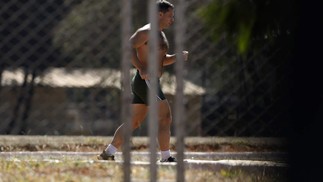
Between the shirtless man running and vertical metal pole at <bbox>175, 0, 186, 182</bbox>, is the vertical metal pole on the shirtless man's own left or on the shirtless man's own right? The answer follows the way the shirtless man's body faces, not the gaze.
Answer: on the shirtless man's own right

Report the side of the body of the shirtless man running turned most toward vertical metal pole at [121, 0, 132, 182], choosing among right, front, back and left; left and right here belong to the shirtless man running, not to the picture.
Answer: right

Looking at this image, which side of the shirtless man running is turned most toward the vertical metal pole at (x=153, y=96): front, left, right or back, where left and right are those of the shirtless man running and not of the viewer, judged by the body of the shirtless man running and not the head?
right

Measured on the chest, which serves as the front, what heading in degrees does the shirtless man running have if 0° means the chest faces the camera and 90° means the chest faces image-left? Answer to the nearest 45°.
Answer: approximately 270°

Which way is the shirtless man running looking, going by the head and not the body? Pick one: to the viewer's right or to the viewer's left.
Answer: to the viewer's right

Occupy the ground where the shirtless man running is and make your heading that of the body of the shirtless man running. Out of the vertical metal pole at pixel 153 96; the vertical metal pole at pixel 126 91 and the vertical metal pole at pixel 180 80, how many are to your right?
3
